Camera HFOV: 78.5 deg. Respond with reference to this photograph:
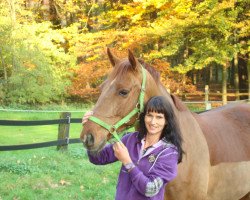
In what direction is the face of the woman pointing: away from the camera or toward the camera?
toward the camera

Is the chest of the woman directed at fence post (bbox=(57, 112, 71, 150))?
no

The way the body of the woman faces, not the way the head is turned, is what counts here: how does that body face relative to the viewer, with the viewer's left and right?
facing the viewer and to the left of the viewer

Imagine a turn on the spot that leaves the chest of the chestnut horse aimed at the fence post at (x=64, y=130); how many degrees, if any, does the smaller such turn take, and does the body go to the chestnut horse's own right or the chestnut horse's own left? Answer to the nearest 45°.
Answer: approximately 90° to the chestnut horse's own right

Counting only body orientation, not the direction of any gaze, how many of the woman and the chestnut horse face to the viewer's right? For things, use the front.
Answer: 0

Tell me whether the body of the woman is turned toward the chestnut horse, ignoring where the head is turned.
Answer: no
